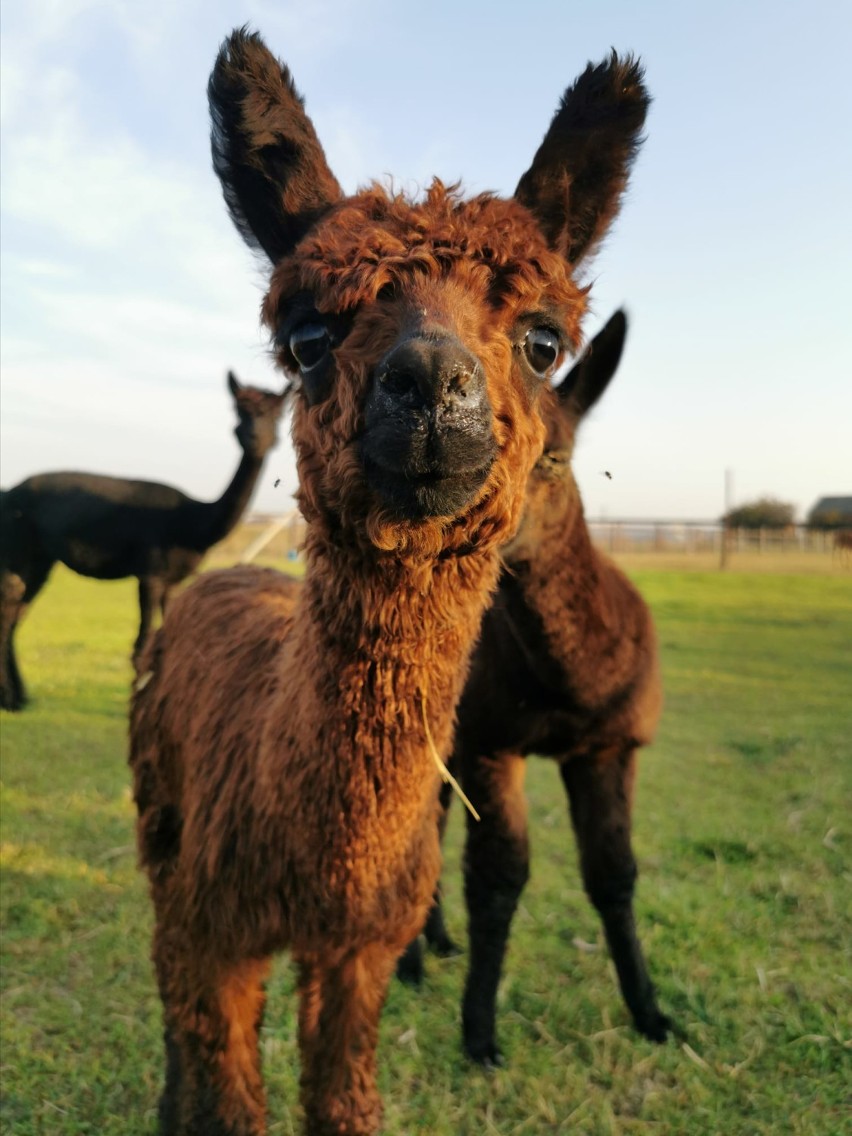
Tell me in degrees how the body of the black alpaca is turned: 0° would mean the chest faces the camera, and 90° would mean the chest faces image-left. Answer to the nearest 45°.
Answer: approximately 270°

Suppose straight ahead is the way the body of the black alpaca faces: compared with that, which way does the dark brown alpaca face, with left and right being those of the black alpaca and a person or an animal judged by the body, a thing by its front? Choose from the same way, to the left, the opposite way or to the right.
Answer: to the right

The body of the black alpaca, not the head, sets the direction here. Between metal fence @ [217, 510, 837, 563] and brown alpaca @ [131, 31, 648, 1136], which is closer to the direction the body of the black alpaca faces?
the metal fence

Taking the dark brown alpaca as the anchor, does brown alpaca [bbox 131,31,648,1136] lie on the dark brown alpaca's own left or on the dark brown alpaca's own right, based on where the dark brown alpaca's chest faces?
on the dark brown alpaca's own right

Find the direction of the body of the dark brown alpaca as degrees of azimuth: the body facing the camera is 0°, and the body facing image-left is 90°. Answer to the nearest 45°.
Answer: approximately 315°

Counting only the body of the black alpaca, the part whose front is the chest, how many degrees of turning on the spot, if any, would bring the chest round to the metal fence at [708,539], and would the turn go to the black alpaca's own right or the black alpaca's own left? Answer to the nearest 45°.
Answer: approximately 45° to the black alpaca's own left

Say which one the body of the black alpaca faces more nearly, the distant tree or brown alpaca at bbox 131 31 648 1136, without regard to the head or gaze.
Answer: the distant tree

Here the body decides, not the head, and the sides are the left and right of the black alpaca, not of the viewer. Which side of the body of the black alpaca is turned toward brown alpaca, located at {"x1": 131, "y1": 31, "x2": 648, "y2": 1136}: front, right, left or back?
right

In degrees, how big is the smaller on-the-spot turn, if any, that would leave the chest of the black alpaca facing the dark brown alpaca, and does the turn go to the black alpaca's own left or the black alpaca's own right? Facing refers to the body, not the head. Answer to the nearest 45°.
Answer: approximately 45° to the black alpaca's own right

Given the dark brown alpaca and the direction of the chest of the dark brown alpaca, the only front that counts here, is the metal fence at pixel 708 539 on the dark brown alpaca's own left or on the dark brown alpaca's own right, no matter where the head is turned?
on the dark brown alpaca's own left
